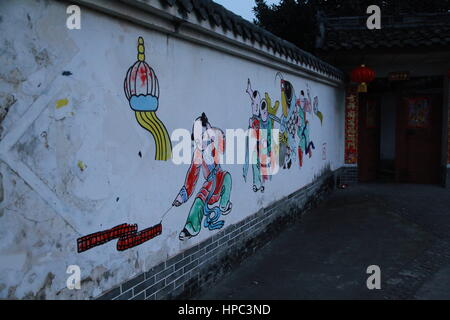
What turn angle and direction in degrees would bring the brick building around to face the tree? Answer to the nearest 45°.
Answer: approximately 135° to its right

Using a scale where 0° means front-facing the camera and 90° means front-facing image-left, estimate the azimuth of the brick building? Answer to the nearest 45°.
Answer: approximately 0°
